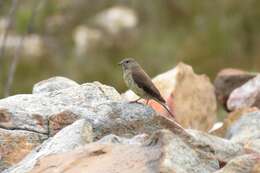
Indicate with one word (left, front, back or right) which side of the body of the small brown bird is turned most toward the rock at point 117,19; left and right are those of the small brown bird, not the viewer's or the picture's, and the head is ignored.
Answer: right

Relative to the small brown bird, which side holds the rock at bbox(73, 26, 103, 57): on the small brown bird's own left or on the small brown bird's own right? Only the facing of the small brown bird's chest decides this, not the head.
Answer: on the small brown bird's own right

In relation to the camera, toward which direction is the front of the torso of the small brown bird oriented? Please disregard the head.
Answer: to the viewer's left

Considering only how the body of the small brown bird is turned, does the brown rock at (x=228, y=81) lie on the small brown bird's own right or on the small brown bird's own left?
on the small brown bird's own right

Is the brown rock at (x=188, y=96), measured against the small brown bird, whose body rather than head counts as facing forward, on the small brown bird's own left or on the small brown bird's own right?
on the small brown bird's own right

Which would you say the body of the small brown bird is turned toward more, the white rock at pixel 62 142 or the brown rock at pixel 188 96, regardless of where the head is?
the white rock

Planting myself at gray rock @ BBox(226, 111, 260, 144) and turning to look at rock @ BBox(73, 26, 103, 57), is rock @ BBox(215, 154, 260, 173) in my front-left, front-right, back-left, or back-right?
back-left
